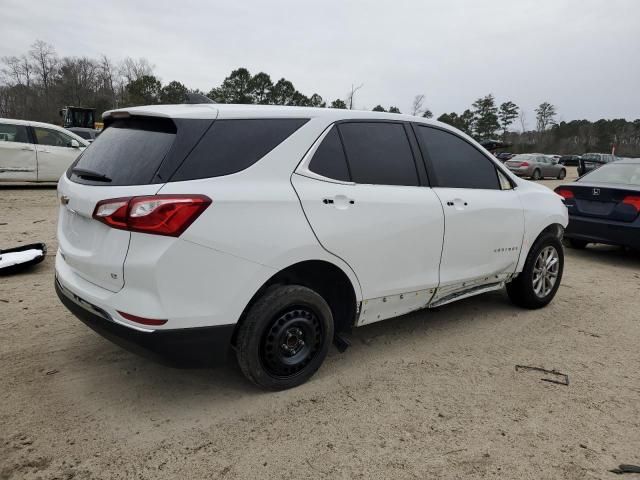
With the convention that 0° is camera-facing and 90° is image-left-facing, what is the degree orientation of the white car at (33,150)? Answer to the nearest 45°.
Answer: approximately 270°

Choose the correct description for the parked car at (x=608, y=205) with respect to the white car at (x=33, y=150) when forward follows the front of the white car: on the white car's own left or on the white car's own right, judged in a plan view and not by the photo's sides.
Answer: on the white car's own right

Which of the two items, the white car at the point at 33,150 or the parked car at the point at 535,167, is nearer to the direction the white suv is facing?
the parked car

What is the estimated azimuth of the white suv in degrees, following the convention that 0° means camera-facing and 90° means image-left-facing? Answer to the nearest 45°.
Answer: approximately 225°

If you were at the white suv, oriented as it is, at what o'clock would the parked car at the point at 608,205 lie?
The parked car is roughly at 12 o'clock from the white suv.

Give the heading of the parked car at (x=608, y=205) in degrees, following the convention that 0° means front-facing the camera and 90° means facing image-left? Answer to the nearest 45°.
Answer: approximately 225°

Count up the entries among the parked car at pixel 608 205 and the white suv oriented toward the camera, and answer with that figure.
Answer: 0

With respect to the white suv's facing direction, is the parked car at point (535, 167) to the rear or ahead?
ahead

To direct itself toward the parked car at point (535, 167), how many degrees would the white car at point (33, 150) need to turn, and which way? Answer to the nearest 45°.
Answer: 0° — it already faces it

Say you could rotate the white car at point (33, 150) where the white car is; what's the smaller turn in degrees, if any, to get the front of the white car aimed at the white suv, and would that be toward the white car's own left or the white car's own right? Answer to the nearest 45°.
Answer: approximately 90° to the white car's own right

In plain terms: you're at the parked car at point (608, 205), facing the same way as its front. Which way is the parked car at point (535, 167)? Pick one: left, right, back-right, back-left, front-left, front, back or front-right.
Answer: front-left
